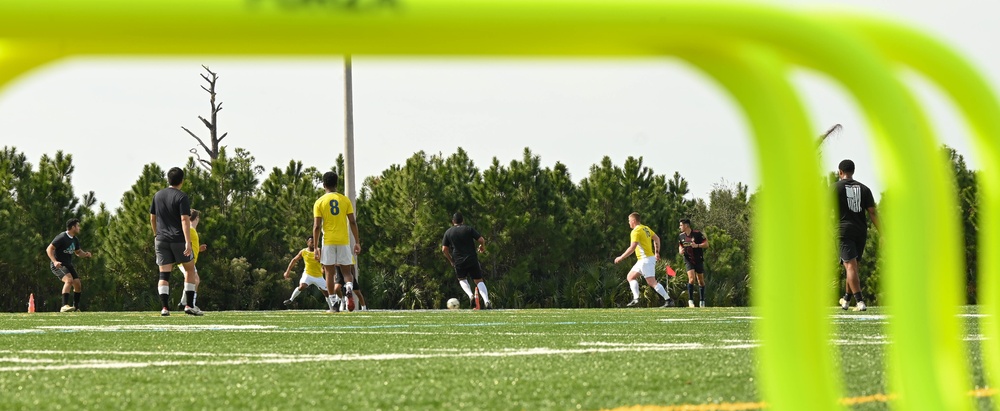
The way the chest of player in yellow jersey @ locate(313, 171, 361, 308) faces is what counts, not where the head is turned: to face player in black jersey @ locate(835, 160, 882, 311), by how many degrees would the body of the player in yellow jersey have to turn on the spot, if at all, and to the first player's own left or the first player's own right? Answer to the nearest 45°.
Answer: approximately 135° to the first player's own right

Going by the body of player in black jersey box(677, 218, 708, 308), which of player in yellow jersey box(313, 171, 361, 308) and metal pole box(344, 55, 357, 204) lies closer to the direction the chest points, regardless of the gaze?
the player in yellow jersey

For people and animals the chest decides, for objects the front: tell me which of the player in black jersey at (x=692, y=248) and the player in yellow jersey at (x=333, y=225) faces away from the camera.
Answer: the player in yellow jersey

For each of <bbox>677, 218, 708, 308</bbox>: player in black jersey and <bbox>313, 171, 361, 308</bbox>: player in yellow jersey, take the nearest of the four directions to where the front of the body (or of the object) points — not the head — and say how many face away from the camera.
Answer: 1

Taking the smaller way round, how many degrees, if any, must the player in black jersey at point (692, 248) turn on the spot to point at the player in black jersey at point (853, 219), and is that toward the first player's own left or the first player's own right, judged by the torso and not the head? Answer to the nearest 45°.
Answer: approximately 45° to the first player's own left

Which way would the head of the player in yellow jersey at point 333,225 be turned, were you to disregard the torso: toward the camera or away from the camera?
away from the camera

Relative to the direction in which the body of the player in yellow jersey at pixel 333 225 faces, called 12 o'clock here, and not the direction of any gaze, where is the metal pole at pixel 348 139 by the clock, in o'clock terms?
The metal pole is roughly at 12 o'clock from the player in yellow jersey.

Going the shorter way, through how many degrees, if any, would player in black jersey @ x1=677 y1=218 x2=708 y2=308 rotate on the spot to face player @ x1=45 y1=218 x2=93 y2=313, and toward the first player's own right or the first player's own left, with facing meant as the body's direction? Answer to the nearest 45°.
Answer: approximately 45° to the first player's own right

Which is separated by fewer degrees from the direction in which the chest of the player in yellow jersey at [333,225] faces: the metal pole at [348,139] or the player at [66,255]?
the metal pole

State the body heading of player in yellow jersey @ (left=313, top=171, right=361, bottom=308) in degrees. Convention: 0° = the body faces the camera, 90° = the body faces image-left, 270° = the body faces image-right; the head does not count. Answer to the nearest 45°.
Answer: approximately 180°
